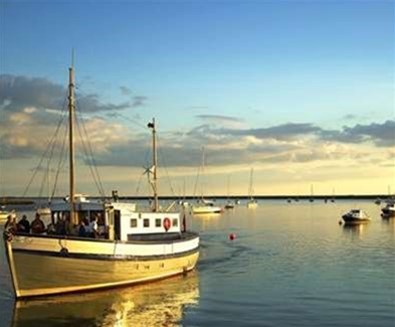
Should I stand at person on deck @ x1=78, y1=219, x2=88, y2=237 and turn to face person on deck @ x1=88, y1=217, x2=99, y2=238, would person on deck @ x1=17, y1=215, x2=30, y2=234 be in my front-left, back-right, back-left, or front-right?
back-right

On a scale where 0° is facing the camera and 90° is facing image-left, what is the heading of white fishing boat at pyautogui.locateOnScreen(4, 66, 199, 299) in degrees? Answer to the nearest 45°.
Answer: approximately 45°
